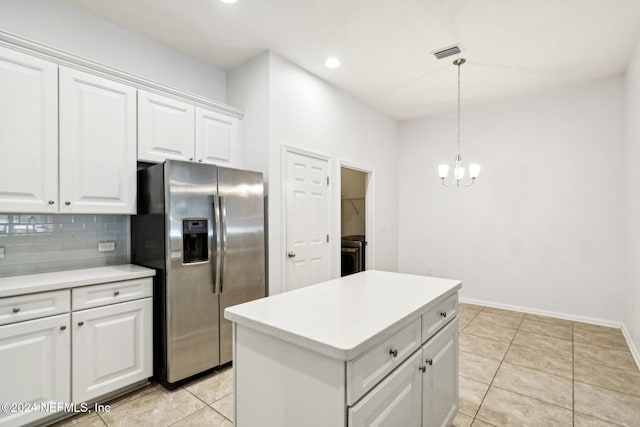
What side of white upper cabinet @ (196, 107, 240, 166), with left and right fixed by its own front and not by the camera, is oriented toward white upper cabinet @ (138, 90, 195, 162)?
right

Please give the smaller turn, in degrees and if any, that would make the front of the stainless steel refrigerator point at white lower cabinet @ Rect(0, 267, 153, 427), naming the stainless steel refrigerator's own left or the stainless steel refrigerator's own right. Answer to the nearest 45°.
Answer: approximately 135° to the stainless steel refrigerator's own right

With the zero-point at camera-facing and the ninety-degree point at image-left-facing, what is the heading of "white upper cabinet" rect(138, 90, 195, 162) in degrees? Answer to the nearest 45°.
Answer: approximately 315°

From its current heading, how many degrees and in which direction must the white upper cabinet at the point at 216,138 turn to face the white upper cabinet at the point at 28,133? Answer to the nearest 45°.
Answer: approximately 90° to its right

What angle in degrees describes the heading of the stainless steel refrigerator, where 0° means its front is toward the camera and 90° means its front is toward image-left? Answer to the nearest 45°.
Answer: approximately 315°

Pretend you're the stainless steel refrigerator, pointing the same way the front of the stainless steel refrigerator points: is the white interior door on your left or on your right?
on your left
